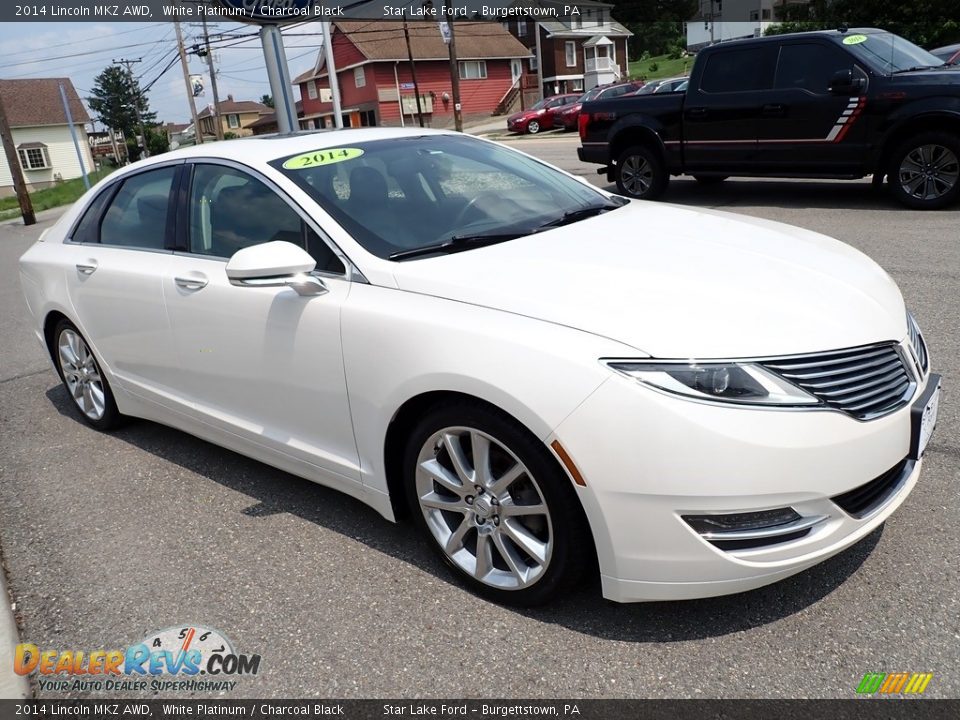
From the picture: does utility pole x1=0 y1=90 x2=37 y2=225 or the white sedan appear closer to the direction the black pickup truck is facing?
the white sedan

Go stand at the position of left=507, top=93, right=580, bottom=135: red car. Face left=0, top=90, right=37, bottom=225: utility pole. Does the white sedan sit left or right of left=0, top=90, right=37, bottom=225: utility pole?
left

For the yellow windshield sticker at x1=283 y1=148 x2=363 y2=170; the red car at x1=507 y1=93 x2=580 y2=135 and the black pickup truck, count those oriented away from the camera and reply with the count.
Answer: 0

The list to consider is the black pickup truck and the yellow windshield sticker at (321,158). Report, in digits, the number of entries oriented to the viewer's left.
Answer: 0

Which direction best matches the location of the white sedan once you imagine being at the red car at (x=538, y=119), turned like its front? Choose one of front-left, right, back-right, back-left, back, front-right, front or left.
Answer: front-left

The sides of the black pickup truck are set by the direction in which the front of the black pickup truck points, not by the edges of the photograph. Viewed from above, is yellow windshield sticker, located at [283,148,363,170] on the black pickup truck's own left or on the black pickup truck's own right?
on the black pickup truck's own right

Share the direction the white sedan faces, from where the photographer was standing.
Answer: facing the viewer and to the right of the viewer

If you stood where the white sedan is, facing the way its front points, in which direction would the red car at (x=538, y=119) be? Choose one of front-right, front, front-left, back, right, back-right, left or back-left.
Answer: back-left

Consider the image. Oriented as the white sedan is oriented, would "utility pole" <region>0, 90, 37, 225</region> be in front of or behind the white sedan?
behind

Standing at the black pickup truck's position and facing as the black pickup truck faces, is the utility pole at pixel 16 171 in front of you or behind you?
behind

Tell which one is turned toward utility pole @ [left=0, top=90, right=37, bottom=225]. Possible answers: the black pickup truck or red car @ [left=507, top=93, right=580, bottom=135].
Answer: the red car
